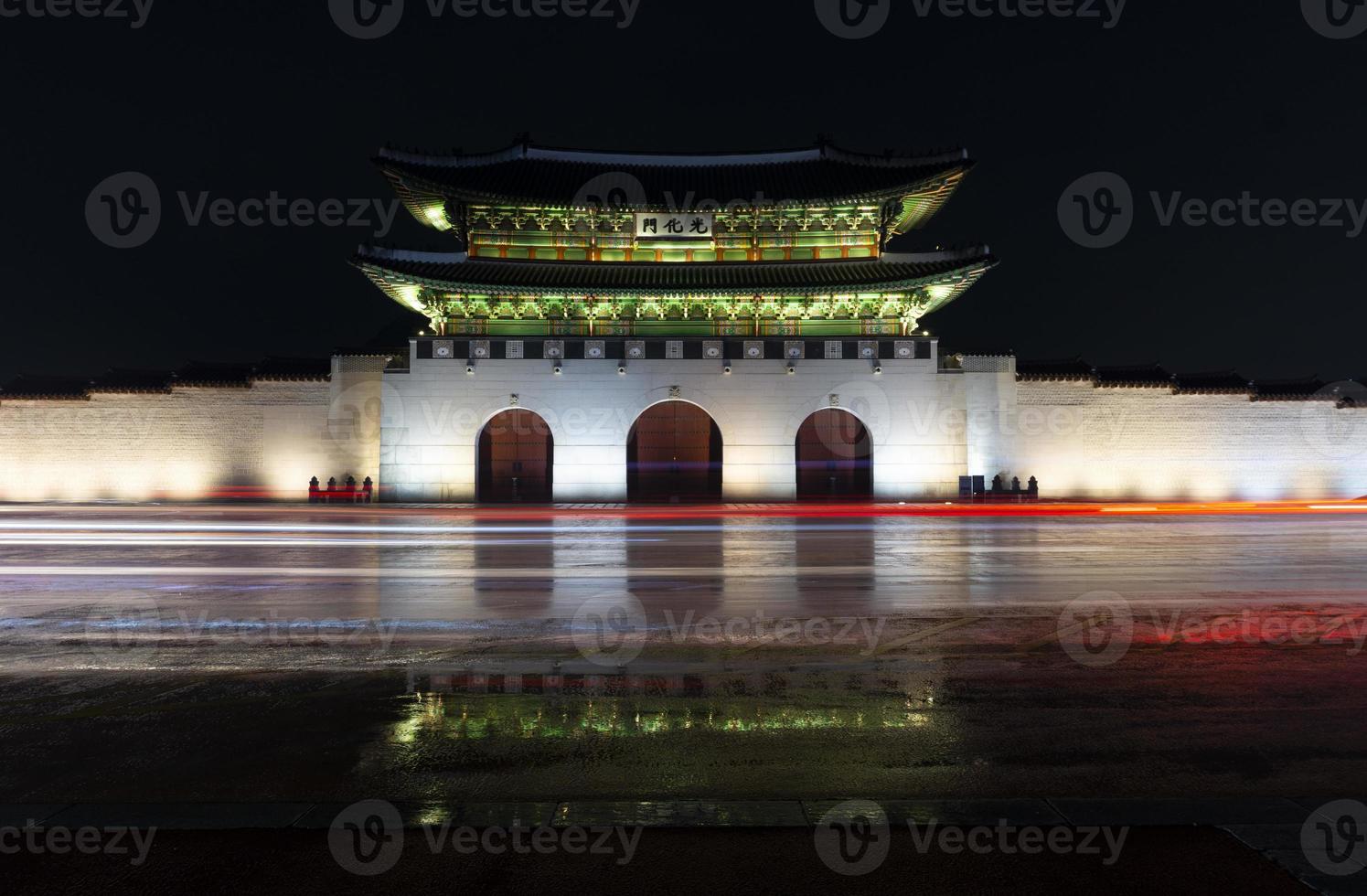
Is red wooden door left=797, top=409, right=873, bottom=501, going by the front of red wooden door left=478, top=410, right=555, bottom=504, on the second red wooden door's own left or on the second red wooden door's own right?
on the second red wooden door's own left

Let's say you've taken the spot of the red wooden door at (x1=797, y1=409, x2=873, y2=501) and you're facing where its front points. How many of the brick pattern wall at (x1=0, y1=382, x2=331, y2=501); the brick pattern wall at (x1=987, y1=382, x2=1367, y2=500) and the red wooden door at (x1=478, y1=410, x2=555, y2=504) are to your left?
1

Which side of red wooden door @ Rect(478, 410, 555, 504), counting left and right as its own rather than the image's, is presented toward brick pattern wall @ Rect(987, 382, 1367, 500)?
left

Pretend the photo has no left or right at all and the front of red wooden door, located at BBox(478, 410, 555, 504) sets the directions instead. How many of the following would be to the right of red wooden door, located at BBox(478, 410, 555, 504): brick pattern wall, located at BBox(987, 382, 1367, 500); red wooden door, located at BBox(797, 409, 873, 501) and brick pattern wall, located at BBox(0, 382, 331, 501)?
1

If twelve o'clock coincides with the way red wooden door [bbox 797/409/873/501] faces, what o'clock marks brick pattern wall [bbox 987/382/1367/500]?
The brick pattern wall is roughly at 9 o'clock from the red wooden door.

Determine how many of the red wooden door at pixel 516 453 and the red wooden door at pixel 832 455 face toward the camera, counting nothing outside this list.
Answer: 2

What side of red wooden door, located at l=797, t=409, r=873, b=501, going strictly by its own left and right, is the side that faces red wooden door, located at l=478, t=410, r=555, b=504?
right

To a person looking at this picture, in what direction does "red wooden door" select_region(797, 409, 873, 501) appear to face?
facing the viewer

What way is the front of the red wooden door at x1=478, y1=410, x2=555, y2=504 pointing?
toward the camera
